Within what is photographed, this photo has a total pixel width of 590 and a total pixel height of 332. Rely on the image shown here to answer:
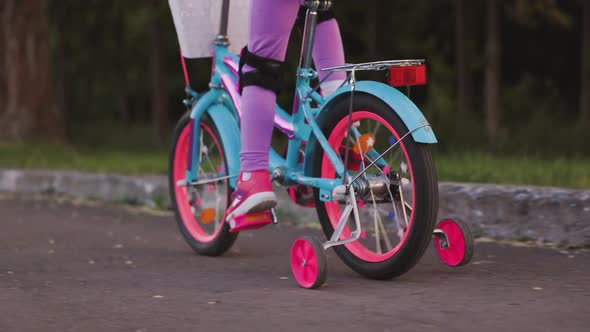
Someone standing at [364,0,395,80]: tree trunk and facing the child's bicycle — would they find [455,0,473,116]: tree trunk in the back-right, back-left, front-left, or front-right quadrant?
back-left

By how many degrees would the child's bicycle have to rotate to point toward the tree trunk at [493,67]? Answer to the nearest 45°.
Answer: approximately 45° to its right

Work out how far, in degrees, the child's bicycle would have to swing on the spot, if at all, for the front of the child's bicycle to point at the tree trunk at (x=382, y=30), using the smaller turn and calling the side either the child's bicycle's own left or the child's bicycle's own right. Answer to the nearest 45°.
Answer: approximately 45° to the child's bicycle's own right

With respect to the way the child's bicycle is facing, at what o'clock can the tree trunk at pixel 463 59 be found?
The tree trunk is roughly at 2 o'clock from the child's bicycle.

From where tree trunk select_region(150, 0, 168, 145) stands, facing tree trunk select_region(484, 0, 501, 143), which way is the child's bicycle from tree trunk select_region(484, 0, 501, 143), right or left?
right

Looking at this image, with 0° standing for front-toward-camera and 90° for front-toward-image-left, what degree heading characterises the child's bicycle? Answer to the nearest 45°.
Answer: approximately 135°
